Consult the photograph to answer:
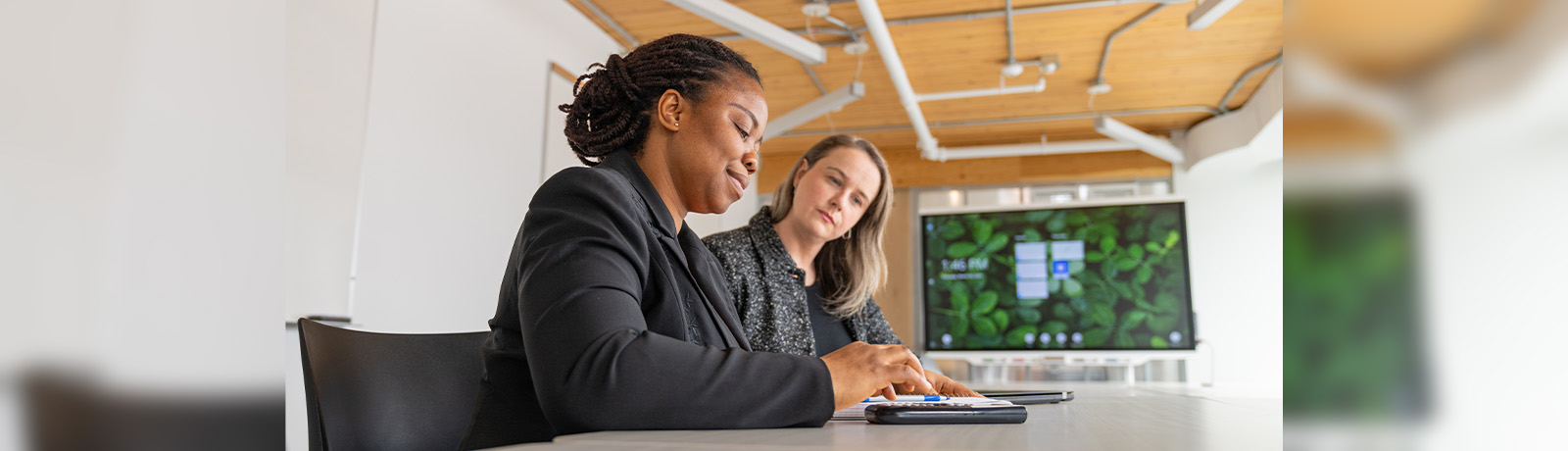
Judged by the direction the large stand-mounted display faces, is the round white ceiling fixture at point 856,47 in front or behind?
in front

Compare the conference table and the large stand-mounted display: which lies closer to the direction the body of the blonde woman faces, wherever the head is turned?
the conference table

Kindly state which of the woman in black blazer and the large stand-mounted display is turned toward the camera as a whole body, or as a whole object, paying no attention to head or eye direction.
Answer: the large stand-mounted display

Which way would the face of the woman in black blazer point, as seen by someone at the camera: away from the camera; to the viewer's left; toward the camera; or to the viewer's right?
to the viewer's right

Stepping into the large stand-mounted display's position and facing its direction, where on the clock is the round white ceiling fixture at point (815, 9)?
The round white ceiling fixture is roughly at 1 o'clock from the large stand-mounted display.

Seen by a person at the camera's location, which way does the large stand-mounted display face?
facing the viewer

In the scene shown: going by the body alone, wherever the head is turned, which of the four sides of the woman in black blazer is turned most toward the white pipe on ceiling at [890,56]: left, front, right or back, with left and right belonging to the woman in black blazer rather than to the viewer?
left

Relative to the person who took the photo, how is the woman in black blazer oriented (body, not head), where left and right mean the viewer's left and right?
facing to the right of the viewer

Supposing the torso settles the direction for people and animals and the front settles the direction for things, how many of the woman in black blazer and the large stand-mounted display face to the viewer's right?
1

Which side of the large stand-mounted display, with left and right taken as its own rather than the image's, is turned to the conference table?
front

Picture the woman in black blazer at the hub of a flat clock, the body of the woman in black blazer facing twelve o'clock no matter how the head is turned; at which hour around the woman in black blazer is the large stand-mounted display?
The large stand-mounted display is roughly at 10 o'clock from the woman in black blazer.

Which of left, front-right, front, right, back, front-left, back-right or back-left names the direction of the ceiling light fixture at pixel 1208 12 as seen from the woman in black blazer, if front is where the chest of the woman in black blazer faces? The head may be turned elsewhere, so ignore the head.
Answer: front-left

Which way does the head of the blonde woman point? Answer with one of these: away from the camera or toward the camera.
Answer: toward the camera

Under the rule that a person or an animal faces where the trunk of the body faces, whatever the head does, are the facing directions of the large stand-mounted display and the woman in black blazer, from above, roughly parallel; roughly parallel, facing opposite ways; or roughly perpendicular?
roughly perpendicular
